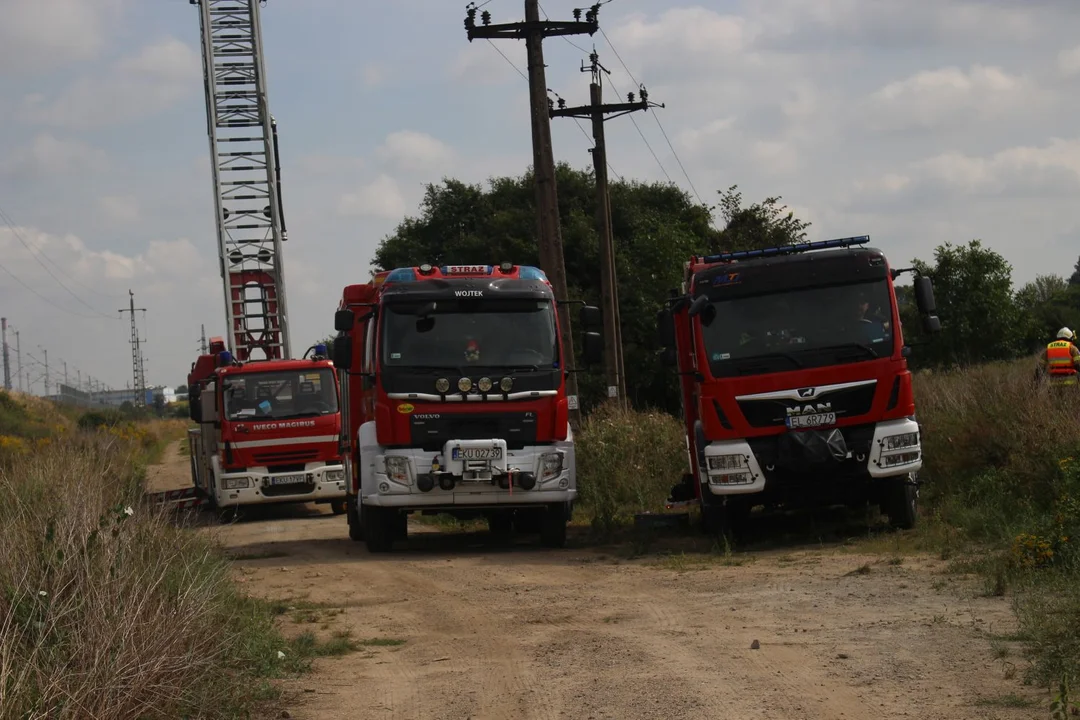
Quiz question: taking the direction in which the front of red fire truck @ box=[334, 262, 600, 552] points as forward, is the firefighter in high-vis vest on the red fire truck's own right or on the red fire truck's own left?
on the red fire truck's own left

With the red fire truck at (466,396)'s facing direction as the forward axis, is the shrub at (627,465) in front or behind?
behind

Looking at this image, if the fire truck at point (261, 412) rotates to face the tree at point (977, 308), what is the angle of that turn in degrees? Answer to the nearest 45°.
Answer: approximately 135° to its left

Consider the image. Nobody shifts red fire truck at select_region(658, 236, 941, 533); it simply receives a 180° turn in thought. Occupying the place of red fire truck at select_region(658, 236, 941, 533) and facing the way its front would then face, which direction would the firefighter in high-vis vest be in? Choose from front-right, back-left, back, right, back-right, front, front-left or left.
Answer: front-right

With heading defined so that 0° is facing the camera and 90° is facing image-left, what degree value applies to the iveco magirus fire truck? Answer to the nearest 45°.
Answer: approximately 0°

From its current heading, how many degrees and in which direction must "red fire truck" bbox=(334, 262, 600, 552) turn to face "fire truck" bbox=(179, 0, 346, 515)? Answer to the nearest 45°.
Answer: approximately 135° to its right

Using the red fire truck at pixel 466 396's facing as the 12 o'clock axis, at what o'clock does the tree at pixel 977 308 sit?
The tree is roughly at 7 o'clock from the red fire truck.

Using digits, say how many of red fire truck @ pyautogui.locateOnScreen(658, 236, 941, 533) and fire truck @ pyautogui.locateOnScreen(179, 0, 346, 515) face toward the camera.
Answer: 2

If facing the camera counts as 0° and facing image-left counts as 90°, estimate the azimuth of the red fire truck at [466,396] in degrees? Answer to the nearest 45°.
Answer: approximately 0°

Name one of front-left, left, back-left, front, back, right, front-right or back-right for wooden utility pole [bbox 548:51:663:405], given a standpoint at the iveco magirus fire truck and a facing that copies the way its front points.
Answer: back-left

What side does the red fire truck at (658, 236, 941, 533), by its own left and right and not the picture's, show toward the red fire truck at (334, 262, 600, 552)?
right

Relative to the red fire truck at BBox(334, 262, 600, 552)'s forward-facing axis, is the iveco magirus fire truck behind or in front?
behind

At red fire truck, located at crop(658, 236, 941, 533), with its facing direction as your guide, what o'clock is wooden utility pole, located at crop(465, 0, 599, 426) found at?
The wooden utility pole is roughly at 5 o'clock from the red fire truck.
